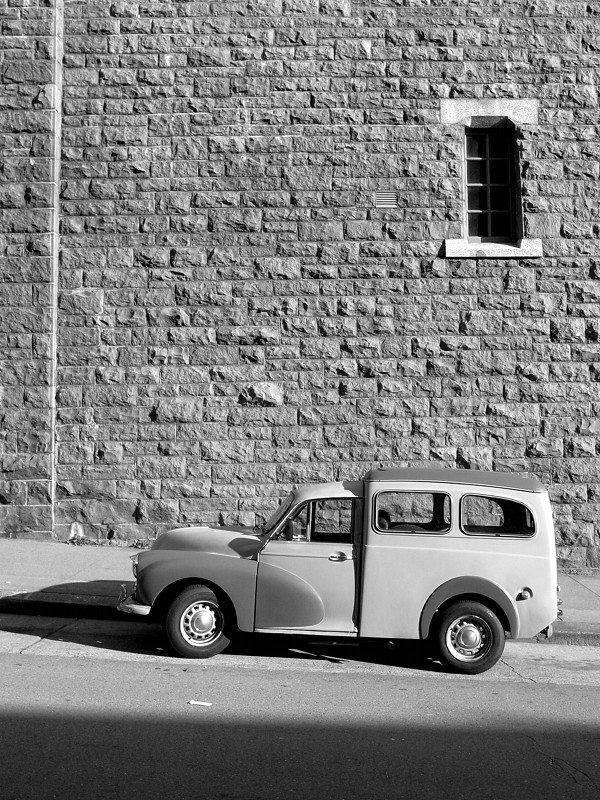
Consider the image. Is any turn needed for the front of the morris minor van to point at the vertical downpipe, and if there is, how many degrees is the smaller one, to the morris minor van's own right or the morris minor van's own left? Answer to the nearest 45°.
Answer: approximately 45° to the morris minor van's own right

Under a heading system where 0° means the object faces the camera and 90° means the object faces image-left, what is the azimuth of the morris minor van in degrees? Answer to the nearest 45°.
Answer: approximately 90°
